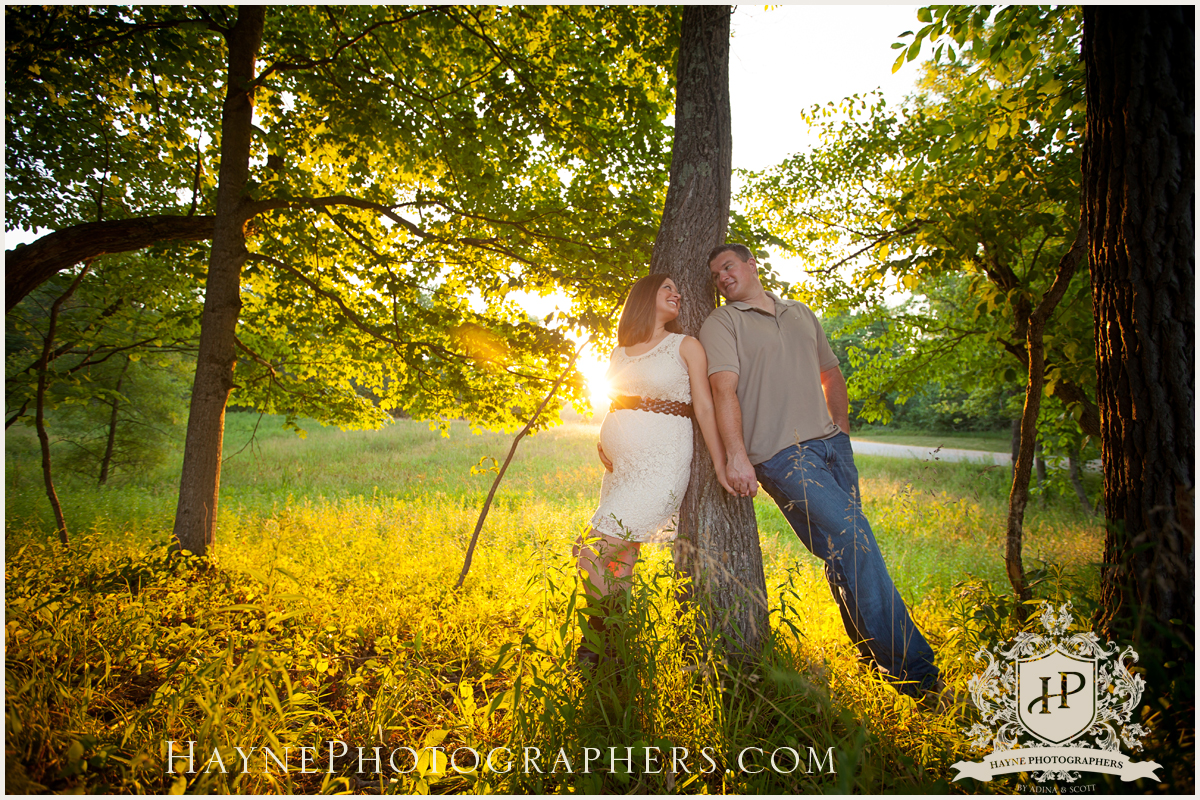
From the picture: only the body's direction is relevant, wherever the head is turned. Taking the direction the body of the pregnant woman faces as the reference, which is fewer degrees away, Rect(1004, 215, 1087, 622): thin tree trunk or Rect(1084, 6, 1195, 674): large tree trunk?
the large tree trunk

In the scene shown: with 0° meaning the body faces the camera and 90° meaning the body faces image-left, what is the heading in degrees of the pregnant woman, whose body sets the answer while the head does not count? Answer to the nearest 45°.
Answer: approximately 45°
